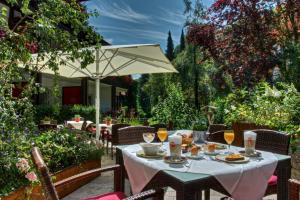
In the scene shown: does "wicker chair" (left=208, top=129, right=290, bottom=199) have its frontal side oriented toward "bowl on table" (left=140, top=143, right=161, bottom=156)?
yes

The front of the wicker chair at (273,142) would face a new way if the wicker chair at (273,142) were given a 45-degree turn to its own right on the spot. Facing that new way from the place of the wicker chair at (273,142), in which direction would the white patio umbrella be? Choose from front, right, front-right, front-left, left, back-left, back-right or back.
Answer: front-right

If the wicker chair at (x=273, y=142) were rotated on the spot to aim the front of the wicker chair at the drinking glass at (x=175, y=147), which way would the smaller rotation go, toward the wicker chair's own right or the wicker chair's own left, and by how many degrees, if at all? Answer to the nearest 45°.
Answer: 0° — it already faces it

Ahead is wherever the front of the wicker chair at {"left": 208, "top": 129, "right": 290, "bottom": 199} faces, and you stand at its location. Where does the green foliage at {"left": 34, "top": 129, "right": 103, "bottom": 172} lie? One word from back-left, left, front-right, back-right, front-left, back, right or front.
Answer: front-right

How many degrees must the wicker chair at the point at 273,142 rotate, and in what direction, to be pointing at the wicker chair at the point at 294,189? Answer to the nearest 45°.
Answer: approximately 45° to its left

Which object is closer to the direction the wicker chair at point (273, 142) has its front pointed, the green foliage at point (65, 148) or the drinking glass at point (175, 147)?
the drinking glass

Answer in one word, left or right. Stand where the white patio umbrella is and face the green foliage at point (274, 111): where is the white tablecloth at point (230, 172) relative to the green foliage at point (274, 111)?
right

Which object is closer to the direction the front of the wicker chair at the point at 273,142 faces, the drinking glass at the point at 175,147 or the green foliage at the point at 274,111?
the drinking glass

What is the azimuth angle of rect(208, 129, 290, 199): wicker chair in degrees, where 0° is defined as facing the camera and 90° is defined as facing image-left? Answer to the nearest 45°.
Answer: approximately 45°

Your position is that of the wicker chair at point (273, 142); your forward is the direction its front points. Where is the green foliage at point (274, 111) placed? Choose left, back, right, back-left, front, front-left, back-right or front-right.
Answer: back-right

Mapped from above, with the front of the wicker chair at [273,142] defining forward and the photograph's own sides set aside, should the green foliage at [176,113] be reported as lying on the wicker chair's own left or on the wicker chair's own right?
on the wicker chair's own right

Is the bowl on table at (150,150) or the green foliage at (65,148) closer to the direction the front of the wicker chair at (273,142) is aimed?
the bowl on table
